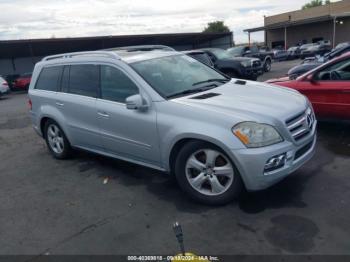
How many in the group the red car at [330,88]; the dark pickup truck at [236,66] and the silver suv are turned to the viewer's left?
1

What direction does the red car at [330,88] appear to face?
to the viewer's left

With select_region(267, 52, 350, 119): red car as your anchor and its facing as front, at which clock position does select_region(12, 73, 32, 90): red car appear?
select_region(12, 73, 32, 90): red car is roughly at 1 o'clock from select_region(267, 52, 350, 119): red car.

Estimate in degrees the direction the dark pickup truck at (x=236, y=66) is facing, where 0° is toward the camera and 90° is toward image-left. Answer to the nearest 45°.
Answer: approximately 315°

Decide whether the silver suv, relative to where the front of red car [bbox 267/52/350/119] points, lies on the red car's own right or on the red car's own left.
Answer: on the red car's own left

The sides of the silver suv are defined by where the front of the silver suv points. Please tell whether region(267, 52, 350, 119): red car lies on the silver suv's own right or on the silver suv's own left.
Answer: on the silver suv's own left

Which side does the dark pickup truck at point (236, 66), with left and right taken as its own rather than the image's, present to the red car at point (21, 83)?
back

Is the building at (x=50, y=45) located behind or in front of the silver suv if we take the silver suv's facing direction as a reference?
behind

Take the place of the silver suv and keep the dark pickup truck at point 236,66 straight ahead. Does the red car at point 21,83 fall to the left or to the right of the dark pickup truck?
left

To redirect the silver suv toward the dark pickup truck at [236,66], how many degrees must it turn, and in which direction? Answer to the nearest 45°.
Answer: approximately 135° to its left

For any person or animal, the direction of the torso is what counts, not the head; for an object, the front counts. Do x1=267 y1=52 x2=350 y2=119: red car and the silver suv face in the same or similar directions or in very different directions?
very different directions

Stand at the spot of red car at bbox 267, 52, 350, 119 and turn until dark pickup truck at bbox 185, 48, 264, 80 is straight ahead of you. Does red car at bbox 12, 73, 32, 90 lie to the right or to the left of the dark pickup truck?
left

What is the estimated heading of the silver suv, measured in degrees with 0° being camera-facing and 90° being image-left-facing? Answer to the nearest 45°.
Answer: approximately 315°

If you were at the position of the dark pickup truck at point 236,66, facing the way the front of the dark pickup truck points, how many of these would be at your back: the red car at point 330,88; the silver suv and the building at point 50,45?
1

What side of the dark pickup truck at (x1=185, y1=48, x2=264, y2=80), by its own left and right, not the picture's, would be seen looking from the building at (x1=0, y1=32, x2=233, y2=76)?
back

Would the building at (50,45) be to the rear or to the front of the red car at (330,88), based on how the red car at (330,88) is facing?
to the front
